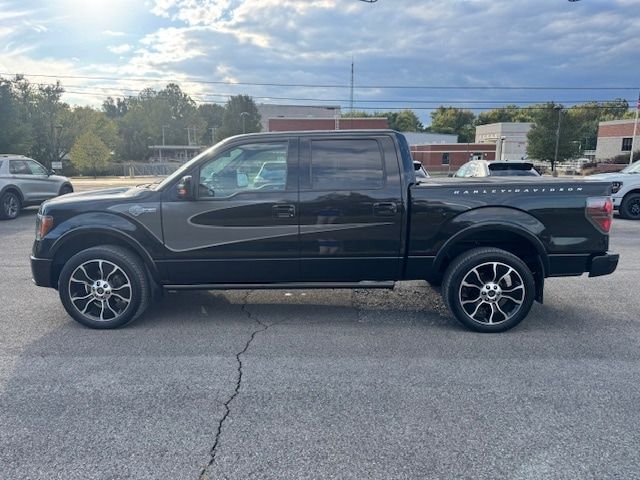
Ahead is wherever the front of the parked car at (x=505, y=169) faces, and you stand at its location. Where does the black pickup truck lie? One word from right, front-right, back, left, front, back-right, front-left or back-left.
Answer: back-left

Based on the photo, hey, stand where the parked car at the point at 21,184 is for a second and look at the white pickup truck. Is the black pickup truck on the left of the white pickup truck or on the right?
right

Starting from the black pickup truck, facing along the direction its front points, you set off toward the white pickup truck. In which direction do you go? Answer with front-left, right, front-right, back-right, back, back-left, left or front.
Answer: back-right

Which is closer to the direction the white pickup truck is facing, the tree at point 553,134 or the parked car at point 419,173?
the parked car

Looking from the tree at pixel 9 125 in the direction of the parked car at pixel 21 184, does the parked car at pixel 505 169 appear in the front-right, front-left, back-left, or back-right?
front-left

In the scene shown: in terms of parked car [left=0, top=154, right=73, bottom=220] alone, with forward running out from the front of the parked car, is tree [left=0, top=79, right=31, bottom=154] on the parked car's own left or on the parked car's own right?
on the parked car's own left

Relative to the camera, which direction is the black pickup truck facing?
to the viewer's left

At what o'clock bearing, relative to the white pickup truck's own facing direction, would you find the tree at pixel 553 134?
The tree is roughly at 4 o'clock from the white pickup truck.

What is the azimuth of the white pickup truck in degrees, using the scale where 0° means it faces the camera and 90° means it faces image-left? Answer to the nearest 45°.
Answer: approximately 45°

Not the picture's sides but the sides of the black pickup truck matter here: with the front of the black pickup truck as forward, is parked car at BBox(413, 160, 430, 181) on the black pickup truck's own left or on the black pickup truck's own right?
on the black pickup truck's own right

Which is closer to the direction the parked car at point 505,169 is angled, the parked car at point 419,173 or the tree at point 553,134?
the parked car

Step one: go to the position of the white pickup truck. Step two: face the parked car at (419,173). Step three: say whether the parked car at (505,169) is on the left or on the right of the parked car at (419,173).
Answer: right

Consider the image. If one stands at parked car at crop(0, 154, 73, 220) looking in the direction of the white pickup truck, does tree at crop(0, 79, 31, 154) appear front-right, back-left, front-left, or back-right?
back-left

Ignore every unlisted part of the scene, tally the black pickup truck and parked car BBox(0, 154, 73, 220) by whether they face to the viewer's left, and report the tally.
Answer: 1
